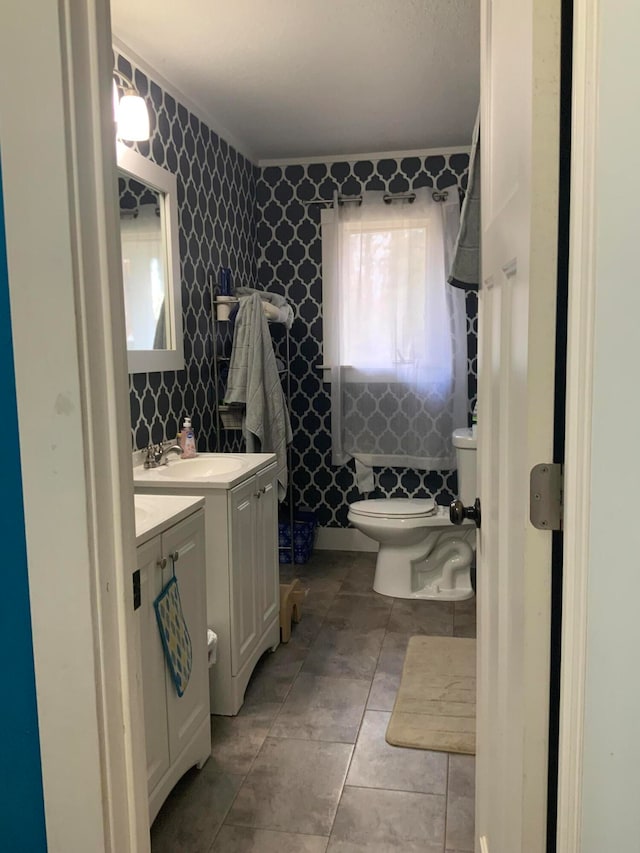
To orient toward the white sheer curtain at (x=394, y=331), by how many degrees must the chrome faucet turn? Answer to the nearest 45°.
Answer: approximately 45° to its left

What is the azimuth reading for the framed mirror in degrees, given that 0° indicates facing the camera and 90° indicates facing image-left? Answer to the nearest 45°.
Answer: approximately 315°

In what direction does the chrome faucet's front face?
to the viewer's right

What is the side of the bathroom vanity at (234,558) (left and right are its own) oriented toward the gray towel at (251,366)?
left

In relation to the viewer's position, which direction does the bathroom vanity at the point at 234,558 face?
facing to the right of the viewer
